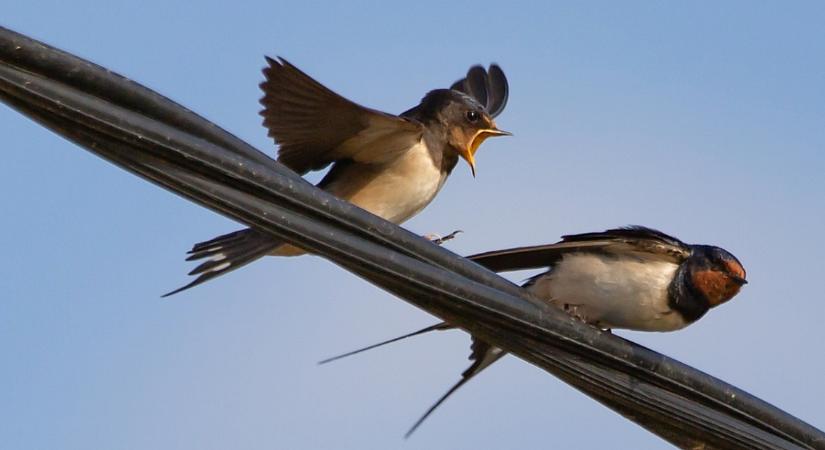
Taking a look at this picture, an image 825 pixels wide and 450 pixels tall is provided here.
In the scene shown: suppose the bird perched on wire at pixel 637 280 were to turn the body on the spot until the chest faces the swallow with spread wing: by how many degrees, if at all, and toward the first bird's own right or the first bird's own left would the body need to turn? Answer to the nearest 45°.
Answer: approximately 135° to the first bird's own left

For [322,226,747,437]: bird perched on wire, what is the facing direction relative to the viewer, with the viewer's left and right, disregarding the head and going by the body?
facing to the right of the viewer
